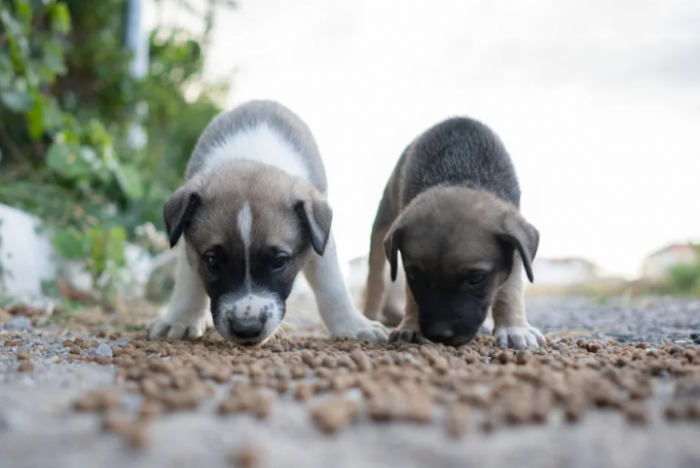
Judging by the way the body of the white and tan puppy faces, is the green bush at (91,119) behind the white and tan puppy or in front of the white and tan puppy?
behind

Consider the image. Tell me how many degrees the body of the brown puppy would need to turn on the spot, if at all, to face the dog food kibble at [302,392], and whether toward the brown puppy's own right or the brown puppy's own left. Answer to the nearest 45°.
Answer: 0° — it already faces it

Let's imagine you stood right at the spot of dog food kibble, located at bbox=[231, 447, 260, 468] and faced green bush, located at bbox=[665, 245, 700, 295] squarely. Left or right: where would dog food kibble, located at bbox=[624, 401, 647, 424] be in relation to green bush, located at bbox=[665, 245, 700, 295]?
right

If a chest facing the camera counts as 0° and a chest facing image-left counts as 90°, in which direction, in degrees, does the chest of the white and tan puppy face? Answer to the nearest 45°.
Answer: approximately 0°

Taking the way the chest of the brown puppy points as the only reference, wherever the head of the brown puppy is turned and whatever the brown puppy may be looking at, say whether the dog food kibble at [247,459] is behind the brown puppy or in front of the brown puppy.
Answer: in front

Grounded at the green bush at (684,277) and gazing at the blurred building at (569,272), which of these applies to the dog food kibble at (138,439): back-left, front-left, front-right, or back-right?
back-left

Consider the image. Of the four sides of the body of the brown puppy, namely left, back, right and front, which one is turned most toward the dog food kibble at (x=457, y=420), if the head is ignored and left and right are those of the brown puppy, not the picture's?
front

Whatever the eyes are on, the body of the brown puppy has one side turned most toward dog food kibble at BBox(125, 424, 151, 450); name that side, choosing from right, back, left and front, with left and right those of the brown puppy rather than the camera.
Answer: front

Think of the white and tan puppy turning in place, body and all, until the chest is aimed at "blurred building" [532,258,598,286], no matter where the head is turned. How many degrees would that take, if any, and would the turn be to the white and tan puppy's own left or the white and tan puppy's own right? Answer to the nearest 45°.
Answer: approximately 135° to the white and tan puppy's own left

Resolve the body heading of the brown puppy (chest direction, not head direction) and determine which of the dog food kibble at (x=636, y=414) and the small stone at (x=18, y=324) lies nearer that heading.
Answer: the dog food kibble

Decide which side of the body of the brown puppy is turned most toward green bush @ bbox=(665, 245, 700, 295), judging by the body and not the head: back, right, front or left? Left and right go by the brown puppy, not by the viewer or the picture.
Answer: back

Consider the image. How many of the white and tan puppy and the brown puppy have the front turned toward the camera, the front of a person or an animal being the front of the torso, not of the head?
2

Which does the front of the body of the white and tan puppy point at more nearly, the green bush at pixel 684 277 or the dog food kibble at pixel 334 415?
the dog food kibble
